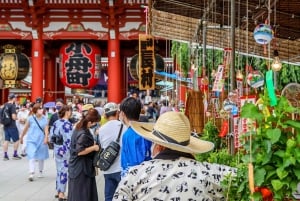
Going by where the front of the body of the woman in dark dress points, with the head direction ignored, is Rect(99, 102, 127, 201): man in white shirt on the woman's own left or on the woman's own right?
on the woman's own right

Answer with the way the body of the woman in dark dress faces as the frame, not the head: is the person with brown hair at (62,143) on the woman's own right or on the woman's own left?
on the woman's own left

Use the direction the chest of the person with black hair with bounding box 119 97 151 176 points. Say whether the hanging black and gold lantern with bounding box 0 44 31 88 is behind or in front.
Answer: in front

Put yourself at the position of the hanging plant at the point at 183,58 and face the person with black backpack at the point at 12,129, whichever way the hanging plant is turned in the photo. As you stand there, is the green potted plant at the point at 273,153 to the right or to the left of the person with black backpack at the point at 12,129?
left

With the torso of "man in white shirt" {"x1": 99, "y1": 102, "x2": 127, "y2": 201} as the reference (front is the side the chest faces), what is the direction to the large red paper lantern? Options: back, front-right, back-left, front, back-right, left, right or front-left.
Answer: front-left

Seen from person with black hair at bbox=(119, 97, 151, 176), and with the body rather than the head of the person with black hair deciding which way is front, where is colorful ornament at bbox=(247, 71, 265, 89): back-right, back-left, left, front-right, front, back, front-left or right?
right

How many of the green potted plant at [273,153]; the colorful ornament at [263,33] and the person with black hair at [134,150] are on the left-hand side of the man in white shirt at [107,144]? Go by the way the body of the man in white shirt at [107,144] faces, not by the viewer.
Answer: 0

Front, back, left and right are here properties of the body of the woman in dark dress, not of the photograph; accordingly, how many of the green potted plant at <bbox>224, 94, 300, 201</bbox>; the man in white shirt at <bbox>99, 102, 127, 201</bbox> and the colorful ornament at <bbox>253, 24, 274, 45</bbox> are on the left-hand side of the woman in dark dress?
0

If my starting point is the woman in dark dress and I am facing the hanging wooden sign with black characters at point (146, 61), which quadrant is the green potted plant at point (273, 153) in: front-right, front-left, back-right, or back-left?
back-right

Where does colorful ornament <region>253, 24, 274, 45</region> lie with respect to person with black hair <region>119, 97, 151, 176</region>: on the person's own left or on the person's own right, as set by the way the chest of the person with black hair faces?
on the person's own right
